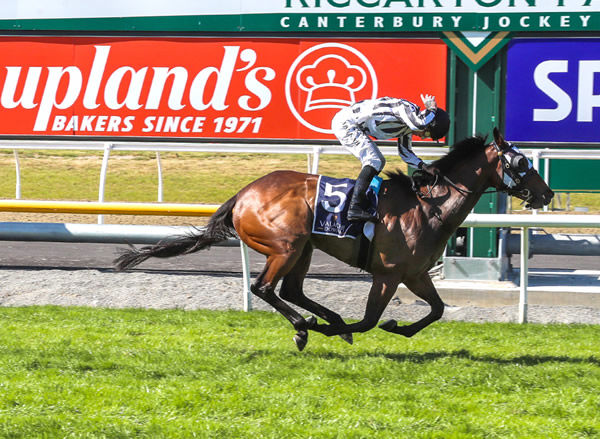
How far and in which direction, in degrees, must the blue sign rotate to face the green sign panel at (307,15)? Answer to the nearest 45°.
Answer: approximately 90° to its right

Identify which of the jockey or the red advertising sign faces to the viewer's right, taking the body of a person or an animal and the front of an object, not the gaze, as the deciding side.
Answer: the jockey

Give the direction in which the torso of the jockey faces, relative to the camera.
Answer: to the viewer's right

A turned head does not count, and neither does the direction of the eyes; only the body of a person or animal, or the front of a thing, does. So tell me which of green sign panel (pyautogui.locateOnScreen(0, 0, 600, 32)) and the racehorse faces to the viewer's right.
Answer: the racehorse

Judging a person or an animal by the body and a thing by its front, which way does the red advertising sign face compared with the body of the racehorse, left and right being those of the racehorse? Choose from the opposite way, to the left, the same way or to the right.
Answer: to the right

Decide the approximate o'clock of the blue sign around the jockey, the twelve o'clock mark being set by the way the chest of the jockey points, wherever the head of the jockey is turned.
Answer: The blue sign is roughly at 10 o'clock from the jockey.

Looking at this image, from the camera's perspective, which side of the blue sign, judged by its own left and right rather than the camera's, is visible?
front

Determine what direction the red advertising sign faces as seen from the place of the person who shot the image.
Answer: facing the viewer

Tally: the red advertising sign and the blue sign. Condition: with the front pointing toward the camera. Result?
2

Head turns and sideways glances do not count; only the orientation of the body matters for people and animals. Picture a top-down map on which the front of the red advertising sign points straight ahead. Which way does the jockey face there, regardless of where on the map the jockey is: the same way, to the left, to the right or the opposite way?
to the left

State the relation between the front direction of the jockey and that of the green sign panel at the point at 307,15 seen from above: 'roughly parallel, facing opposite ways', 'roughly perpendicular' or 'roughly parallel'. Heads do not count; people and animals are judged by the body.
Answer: roughly perpendicular

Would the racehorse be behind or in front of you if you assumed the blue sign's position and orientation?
in front

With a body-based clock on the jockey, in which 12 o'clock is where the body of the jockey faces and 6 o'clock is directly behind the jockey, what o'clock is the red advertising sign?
The red advertising sign is roughly at 8 o'clock from the jockey.

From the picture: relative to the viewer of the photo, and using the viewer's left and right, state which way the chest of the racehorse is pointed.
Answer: facing to the right of the viewer
